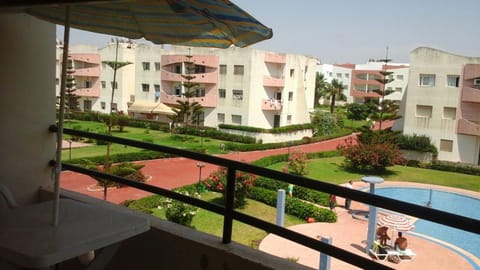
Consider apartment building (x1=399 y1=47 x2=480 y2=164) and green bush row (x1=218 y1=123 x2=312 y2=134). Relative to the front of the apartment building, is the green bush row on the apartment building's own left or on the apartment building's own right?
on the apartment building's own right

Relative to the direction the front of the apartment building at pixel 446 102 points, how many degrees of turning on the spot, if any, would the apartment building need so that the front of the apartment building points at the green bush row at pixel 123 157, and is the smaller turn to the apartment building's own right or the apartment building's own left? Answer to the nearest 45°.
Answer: approximately 45° to the apartment building's own right

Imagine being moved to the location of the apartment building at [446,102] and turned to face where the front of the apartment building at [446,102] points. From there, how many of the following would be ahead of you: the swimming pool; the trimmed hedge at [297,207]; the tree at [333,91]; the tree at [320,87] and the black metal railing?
3

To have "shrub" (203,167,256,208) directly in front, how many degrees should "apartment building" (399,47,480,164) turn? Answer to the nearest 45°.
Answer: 0° — it already faces it

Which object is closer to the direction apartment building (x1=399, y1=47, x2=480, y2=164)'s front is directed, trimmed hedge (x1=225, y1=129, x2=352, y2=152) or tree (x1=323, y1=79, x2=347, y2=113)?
the trimmed hedge
